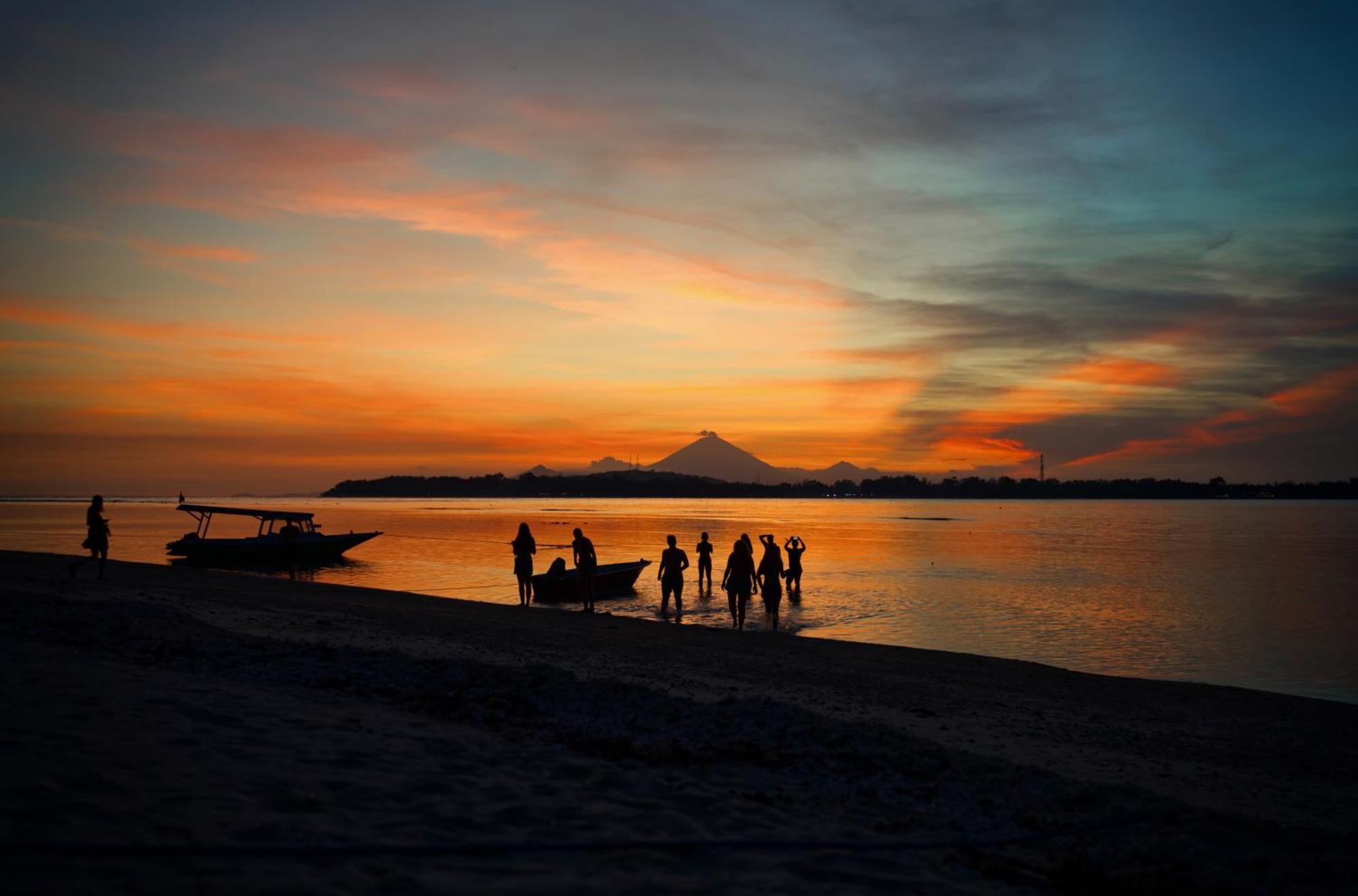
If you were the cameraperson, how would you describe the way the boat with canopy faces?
facing to the right of the viewer

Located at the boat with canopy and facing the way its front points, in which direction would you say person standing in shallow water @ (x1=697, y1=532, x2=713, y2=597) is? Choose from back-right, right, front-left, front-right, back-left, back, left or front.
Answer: front-right

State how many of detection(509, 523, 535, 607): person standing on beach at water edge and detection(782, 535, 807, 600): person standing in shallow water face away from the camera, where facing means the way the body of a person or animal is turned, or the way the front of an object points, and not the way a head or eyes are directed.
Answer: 2

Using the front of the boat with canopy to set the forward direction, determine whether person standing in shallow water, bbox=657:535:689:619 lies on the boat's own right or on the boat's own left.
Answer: on the boat's own right

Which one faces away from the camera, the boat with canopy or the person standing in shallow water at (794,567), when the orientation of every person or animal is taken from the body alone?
the person standing in shallow water

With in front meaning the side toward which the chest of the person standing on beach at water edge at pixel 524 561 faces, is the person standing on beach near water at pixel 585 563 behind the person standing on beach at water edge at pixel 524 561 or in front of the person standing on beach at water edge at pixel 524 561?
behind

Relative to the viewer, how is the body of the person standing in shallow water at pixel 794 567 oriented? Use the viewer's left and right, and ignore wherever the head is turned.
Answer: facing away from the viewer

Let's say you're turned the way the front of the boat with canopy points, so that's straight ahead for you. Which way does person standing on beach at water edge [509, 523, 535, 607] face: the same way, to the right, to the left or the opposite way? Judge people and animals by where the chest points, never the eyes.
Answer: to the left

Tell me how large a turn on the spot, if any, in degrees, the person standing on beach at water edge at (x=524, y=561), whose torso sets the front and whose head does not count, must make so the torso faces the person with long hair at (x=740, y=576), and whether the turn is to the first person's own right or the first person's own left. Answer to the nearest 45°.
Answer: approximately 135° to the first person's own right

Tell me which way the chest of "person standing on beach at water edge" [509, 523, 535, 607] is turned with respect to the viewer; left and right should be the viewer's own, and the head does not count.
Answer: facing away from the viewer

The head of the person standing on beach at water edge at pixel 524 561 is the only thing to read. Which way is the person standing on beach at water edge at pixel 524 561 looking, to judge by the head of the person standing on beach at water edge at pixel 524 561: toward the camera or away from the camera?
away from the camera
